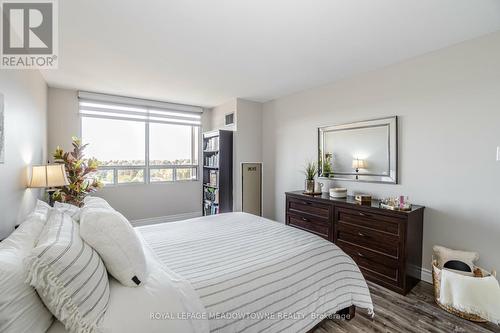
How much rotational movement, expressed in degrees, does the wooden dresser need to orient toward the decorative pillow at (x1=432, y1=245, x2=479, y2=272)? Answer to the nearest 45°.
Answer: approximately 135° to its left

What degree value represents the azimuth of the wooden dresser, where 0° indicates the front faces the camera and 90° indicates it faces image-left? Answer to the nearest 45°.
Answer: approximately 45°

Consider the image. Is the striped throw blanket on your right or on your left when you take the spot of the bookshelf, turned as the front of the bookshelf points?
on your left

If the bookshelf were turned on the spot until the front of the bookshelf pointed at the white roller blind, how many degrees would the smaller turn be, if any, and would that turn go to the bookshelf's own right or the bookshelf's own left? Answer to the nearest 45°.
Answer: approximately 45° to the bookshelf's own right

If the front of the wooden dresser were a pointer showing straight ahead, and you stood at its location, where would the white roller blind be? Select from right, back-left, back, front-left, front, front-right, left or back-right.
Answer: front-right

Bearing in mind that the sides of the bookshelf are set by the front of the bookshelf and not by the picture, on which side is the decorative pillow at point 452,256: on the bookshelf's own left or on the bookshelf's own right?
on the bookshelf's own left

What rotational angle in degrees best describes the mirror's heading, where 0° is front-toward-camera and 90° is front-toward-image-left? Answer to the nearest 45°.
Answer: approximately 45°

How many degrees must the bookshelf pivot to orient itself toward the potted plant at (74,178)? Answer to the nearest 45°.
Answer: approximately 45° to its right
